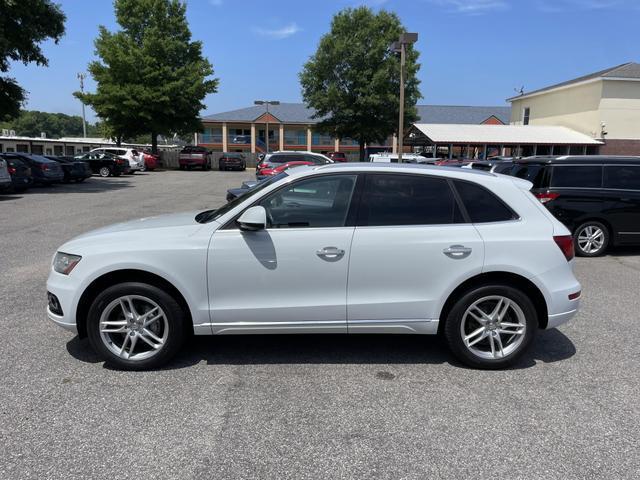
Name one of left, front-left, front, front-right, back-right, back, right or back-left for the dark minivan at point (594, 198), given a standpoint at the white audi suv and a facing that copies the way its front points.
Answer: back-right

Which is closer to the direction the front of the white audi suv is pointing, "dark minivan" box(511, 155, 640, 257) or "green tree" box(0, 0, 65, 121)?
the green tree

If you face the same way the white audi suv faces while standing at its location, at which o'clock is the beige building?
The beige building is roughly at 4 o'clock from the white audi suv.

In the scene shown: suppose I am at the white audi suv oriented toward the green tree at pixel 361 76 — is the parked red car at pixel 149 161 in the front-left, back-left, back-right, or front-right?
front-left

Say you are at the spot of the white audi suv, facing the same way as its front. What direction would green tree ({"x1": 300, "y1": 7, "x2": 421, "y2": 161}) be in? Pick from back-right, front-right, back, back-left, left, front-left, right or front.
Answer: right

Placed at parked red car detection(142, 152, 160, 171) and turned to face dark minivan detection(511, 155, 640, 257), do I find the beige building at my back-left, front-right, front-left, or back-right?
front-left

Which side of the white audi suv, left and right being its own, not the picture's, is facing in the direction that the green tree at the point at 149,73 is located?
right

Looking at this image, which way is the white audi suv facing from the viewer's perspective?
to the viewer's left

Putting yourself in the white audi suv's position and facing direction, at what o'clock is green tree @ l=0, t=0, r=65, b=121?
The green tree is roughly at 2 o'clock from the white audi suv.

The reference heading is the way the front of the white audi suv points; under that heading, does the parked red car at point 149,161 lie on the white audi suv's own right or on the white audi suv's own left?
on the white audi suv's own right
